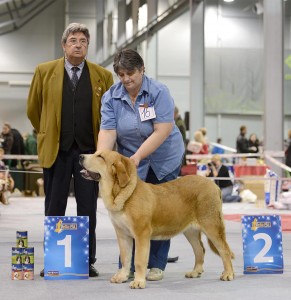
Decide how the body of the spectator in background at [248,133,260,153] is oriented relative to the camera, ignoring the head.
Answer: toward the camera

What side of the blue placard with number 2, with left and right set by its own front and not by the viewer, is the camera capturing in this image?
front

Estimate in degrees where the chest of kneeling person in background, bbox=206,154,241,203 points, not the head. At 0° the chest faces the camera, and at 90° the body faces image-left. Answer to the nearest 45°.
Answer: approximately 45°

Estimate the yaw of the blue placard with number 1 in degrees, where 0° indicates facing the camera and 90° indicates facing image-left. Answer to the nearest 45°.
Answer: approximately 0°

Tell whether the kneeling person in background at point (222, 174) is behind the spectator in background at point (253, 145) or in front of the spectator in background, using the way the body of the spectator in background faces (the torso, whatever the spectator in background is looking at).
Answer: in front

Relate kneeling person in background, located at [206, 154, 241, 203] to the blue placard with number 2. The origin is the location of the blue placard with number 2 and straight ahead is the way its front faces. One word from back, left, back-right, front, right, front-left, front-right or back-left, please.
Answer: back

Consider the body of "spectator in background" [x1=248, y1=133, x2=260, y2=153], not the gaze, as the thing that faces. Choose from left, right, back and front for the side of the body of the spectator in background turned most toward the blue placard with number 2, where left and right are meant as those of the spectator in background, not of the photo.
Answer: front

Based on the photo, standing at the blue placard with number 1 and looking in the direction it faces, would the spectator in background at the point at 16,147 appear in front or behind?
behind

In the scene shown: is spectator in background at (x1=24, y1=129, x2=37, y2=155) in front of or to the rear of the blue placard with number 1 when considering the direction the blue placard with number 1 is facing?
to the rear

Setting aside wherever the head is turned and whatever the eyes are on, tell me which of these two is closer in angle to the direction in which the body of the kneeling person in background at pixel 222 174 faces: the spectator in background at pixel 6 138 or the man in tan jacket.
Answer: the man in tan jacket
